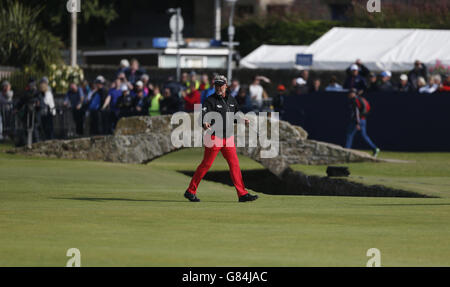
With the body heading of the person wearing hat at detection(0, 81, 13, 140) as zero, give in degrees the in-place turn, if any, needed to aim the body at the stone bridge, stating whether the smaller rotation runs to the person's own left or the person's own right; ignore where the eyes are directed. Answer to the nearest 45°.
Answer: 0° — they already face it

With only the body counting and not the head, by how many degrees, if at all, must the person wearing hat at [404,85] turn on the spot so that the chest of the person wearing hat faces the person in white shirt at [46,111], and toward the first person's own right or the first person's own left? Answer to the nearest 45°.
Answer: approximately 90° to the first person's own right

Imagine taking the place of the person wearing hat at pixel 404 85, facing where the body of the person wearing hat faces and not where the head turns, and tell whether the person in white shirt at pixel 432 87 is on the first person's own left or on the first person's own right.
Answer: on the first person's own left

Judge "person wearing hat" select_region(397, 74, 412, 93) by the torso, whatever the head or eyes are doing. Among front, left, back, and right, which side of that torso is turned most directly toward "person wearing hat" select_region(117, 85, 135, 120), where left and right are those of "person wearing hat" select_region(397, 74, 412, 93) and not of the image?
right

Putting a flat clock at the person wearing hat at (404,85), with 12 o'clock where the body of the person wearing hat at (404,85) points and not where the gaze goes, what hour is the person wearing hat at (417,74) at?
the person wearing hat at (417,74) is roughly at 7 o'clock from the person wearing hat at (404,85).

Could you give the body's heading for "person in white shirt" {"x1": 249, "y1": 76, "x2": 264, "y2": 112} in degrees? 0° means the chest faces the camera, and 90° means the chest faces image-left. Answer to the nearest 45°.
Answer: approximately 0°

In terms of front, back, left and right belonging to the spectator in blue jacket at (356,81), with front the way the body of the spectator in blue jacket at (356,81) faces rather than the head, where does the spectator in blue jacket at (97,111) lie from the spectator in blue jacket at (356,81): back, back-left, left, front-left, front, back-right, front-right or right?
right

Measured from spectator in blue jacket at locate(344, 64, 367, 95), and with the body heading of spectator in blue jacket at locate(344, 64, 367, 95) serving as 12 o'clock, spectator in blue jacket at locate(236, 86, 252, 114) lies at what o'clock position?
spectator in blue jacket at locate(236, 86, 252, 114) is roughly at 3 o'clock from spectator in blue jacket at locate(344, 64, 367, 95).

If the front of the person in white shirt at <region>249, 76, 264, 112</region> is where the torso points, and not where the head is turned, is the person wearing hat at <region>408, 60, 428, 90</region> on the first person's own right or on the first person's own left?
on the first person's own left

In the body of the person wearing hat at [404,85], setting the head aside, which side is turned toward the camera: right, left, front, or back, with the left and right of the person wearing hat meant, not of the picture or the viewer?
front

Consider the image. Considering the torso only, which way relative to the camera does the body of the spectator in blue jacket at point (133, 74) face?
toward the camera

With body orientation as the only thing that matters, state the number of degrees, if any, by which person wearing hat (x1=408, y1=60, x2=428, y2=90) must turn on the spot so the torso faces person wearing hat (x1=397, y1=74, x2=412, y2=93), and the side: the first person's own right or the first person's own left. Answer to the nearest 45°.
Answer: approximately 45° to the first person's own right
